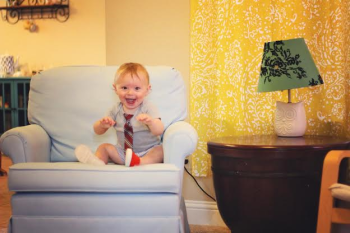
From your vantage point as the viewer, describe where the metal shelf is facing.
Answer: facing the viewer

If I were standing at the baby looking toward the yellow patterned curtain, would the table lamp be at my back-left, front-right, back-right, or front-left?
front-right

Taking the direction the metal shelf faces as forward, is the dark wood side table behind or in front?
in front

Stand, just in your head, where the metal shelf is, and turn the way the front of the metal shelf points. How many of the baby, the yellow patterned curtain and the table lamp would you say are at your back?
0

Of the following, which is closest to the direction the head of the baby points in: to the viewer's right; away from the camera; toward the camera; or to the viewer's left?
toward the camera

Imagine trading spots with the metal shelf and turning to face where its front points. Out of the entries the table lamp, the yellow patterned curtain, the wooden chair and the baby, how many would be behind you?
0

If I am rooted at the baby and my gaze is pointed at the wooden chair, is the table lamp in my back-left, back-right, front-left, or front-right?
front-left

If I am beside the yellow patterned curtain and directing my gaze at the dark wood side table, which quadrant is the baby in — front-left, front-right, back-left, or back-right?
front-right

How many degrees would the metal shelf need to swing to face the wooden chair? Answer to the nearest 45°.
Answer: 0° — it already faces it

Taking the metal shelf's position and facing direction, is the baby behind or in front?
in front
